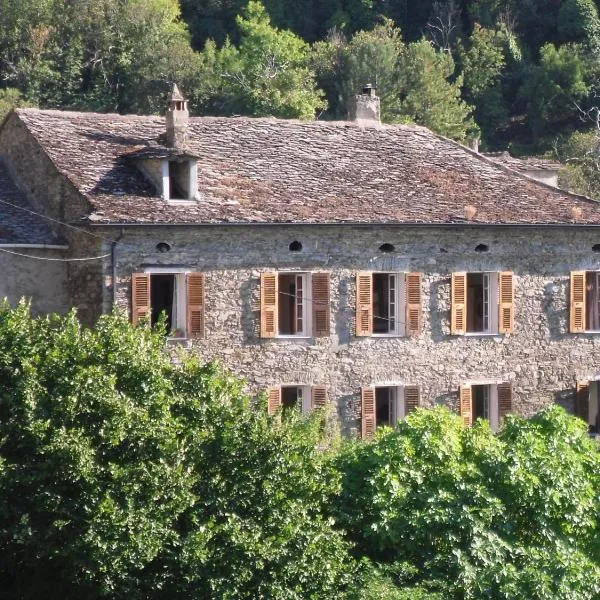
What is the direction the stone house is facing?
toward the camera

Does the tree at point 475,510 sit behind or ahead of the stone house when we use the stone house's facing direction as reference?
ahead

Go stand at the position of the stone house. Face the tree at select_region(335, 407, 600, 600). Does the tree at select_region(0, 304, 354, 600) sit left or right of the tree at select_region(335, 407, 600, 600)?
right

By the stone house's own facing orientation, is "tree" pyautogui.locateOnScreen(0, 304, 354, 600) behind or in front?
in front
